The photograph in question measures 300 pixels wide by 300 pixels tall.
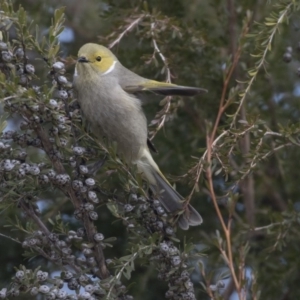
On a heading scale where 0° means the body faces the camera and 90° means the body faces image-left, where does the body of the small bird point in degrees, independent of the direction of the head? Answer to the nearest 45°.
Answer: approximately 45°
